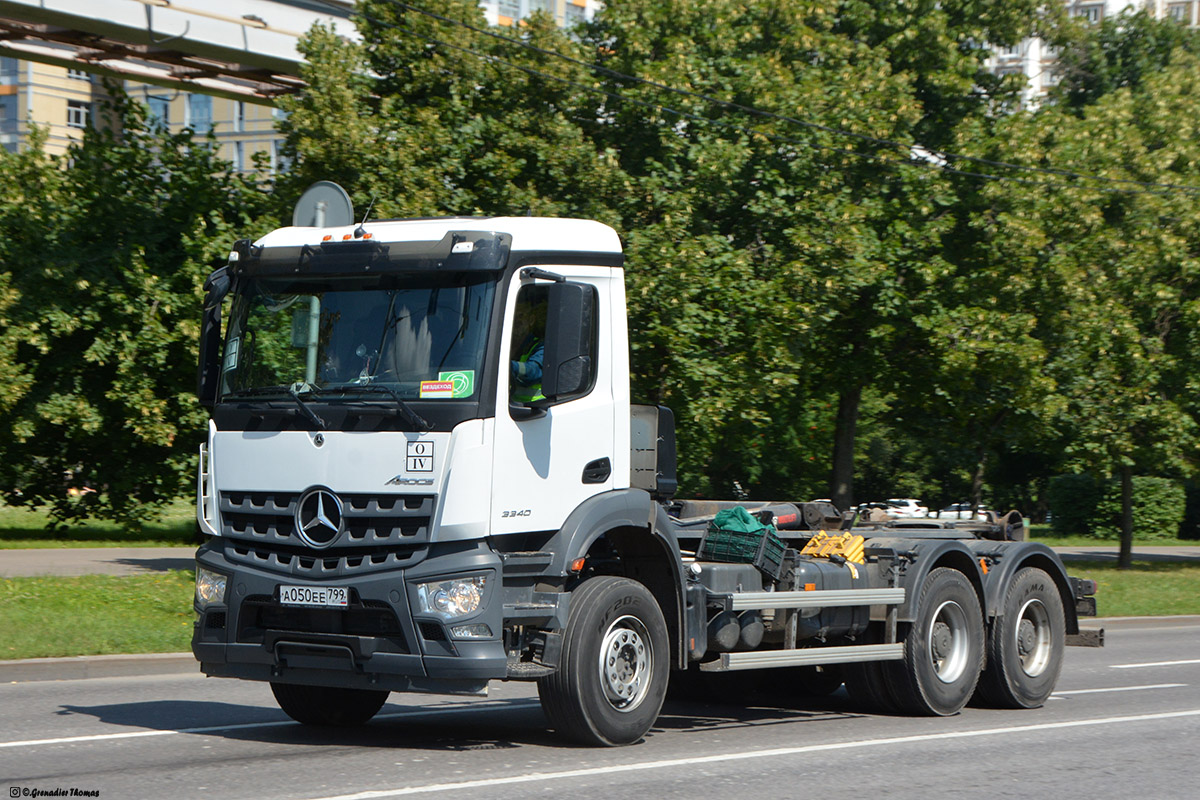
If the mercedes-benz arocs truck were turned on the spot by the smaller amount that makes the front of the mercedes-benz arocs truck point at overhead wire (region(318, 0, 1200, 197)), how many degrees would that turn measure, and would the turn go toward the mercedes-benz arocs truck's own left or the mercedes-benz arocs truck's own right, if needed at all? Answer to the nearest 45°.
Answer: approximately 135° to the mercedes-benz arocs truck's own right

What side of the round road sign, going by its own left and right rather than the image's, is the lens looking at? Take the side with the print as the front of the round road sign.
back

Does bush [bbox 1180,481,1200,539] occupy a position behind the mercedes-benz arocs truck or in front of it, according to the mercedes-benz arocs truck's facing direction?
behind

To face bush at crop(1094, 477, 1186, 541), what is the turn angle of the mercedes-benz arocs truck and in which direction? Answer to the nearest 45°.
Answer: approximately 180°

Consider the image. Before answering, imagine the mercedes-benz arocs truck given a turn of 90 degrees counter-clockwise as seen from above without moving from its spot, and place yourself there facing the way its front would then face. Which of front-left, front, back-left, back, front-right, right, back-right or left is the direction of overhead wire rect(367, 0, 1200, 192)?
back-left

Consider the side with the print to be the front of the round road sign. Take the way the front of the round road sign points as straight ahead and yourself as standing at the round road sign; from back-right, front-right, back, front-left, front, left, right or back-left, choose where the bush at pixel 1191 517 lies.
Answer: front-right

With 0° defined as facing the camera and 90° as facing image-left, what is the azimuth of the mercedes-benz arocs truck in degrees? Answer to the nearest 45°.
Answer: approximately 45°

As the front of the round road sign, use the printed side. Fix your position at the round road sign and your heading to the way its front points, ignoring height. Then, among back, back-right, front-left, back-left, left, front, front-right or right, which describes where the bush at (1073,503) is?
front-right
